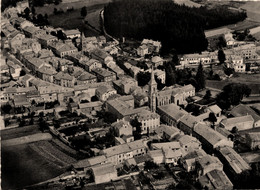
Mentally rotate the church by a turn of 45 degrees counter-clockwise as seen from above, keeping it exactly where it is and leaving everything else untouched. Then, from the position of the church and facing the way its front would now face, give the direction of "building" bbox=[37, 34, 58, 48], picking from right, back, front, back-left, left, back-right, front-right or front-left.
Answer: back-right

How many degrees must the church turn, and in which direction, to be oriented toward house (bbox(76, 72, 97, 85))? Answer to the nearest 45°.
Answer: approximately 45° to its right

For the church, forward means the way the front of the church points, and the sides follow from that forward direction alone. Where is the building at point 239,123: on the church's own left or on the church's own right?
on the church's own left

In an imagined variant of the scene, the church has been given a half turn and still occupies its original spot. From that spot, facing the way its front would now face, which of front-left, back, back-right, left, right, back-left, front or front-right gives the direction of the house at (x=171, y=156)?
back-right

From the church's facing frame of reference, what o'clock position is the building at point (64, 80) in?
The building is roughly at 2 o'clock from the church.

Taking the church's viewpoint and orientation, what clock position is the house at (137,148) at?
The house is roughly at 11 o'clock from the church.

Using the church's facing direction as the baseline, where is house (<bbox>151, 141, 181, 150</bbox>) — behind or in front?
in front

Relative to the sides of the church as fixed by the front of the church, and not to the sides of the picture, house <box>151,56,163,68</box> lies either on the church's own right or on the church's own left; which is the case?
on the church's own right

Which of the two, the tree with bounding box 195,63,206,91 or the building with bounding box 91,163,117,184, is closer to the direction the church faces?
the building

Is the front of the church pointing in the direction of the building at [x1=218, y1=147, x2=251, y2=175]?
no

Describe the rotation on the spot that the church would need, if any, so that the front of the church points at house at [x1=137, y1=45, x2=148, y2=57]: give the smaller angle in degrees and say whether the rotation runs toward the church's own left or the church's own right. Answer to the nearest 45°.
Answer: approximately 135° to the church's own right

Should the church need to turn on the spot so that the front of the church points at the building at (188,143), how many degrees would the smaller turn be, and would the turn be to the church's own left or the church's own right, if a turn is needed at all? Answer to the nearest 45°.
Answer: approximately 45° to the church's own left

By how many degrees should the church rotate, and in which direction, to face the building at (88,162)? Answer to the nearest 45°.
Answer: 0° — it already faces it

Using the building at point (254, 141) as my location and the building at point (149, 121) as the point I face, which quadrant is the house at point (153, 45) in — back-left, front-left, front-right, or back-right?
front-right

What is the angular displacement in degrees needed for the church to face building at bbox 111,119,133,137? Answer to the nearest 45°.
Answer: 0° — it already faces it
